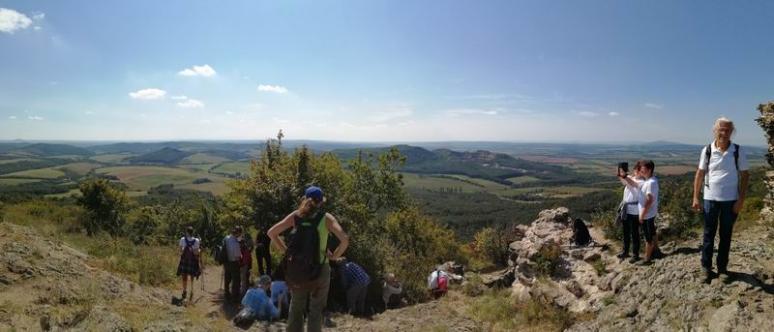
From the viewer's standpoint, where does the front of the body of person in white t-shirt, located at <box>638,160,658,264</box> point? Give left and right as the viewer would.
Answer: facing to the left of the viewer

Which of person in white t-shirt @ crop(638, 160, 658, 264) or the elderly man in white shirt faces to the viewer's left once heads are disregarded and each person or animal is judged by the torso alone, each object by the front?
the person in white t-shirt

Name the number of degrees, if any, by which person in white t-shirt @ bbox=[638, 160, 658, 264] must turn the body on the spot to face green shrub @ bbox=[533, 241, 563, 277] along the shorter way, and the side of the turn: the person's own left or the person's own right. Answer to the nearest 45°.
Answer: approximately 45° to the person's own right

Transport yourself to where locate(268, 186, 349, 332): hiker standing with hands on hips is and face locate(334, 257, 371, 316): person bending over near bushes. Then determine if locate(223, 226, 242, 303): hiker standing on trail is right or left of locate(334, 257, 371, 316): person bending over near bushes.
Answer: left

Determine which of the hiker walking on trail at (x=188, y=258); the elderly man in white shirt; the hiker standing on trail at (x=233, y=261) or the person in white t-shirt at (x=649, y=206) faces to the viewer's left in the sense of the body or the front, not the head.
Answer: the person in white t-shirt

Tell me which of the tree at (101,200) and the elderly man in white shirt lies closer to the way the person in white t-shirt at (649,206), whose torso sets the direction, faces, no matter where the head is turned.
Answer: the tree
